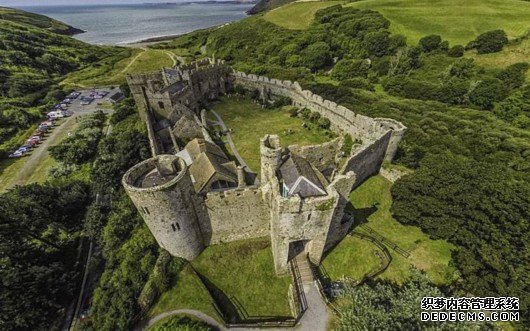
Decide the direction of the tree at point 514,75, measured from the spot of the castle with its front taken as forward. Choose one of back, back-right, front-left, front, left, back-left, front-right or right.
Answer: back-left

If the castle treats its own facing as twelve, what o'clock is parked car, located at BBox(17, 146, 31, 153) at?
The parked car is roughly at 4 o'clock from the castle.

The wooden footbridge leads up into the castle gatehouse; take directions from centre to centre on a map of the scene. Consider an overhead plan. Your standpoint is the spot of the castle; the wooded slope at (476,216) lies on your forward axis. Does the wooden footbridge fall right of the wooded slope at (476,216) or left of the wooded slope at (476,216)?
right

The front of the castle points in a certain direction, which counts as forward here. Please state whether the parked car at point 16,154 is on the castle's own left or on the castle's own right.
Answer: on the castle's own right

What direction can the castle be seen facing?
toward the camera

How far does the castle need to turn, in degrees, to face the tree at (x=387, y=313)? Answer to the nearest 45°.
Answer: approximately 45° to its left

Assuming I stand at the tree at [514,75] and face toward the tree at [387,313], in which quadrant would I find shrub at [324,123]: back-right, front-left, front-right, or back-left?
front-right

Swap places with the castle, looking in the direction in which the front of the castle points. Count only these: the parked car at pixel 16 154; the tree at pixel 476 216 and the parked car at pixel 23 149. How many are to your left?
1

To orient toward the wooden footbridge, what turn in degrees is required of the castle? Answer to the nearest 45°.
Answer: approximately 45° to its left

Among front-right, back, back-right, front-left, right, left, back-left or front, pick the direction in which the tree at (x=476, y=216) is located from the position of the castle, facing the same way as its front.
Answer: left

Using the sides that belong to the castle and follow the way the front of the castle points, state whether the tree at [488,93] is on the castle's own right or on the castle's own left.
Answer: on the castle's own left
